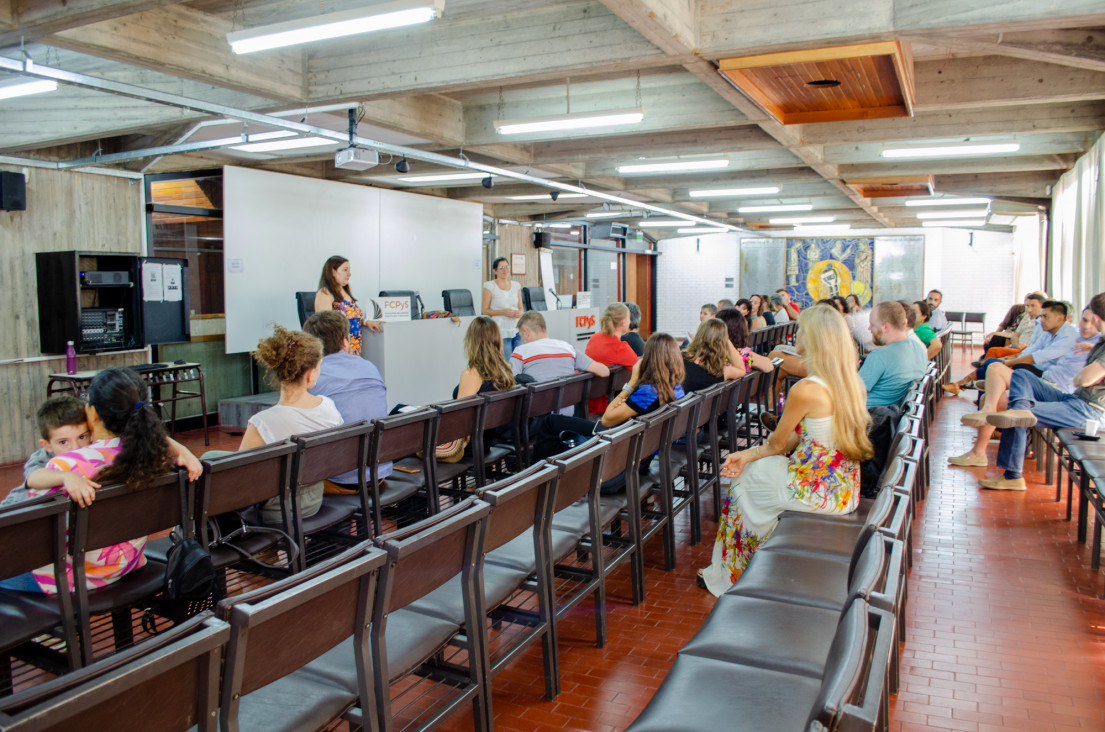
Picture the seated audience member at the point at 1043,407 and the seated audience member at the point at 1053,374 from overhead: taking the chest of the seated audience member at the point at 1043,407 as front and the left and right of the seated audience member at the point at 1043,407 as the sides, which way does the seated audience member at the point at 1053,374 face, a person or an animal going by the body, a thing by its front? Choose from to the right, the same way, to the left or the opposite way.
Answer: the same way

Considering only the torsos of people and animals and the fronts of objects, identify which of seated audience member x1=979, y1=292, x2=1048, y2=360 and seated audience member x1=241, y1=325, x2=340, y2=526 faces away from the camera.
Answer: seated audience member x1=241, y1=325, x2=340, y2=526

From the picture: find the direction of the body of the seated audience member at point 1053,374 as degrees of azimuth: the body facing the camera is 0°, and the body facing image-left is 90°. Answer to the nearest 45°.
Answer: approximately 90°

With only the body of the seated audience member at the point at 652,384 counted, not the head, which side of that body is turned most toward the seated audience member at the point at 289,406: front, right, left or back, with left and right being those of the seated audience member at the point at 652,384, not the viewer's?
left

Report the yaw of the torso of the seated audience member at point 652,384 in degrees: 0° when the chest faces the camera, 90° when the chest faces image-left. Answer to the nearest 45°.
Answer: approximately 135°

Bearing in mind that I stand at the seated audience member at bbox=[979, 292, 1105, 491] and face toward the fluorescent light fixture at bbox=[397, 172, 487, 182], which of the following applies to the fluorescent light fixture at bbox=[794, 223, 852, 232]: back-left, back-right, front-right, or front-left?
front-right

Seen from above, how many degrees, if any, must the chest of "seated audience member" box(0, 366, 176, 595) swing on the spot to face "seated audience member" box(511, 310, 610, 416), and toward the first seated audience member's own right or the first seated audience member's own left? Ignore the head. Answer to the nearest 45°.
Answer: approximately 90° to the first seated audience member's own right

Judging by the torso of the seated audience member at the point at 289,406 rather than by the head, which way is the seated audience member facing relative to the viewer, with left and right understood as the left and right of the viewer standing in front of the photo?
facing away from the viewer

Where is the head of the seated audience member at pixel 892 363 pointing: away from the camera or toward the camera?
away from the camera

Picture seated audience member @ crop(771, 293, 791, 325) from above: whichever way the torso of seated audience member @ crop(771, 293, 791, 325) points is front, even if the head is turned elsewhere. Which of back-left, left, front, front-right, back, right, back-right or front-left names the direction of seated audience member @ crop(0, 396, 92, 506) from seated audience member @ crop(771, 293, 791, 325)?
left

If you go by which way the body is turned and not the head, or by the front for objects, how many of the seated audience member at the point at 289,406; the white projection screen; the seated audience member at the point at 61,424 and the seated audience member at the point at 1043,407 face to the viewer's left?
1

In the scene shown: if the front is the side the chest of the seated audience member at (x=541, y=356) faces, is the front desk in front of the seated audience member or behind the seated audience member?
in front
